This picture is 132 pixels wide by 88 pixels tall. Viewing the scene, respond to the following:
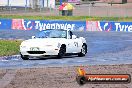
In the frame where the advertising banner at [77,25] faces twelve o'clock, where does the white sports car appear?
The white sports car is roughly at 12 o'clock from the advertising banner.

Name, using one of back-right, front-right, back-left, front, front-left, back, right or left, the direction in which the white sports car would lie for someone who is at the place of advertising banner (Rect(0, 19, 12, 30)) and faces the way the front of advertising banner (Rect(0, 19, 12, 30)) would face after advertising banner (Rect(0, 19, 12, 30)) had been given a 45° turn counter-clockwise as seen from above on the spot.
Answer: front-right

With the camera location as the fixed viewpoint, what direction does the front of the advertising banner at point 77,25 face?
facing the viewer

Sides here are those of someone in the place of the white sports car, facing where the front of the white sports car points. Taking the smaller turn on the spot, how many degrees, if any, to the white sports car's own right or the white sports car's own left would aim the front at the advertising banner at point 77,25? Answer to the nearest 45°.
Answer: approximately 135° to the white sports car's own right

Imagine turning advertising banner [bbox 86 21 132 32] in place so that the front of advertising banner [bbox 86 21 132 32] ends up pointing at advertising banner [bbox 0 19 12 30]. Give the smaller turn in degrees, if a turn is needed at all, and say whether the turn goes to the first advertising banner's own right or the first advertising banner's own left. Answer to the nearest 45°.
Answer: approximately 90° to the first advertising banner's own right

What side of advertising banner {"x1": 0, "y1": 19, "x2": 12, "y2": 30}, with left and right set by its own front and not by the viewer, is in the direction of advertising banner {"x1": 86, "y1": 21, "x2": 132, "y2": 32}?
left

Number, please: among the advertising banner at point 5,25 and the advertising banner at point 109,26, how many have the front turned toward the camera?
2

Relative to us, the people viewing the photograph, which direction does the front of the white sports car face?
facing the viewer and to the left of the viewer

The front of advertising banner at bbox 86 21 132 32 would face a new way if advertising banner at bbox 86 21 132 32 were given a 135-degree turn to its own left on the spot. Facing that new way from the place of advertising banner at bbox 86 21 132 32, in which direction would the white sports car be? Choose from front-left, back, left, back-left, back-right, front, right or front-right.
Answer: back-right
